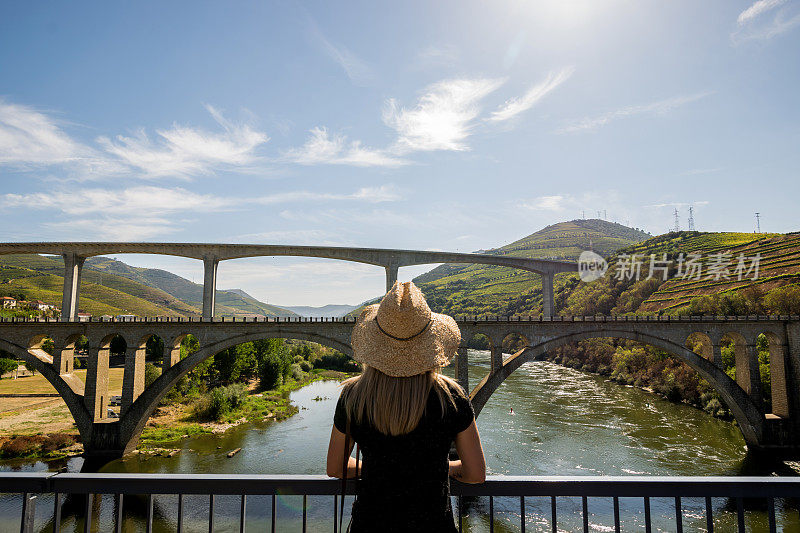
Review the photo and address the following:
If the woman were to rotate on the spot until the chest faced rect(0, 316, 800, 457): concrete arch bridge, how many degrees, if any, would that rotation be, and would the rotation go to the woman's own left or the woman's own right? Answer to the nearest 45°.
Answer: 0° — they already face it

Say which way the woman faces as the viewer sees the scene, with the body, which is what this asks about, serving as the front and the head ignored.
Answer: away from the camera

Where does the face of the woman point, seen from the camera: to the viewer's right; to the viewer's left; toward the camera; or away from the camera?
away from the camera

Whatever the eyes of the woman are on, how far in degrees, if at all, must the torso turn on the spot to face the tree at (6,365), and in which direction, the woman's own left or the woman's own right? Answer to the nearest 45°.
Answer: approximately 45° to the woman's own left
